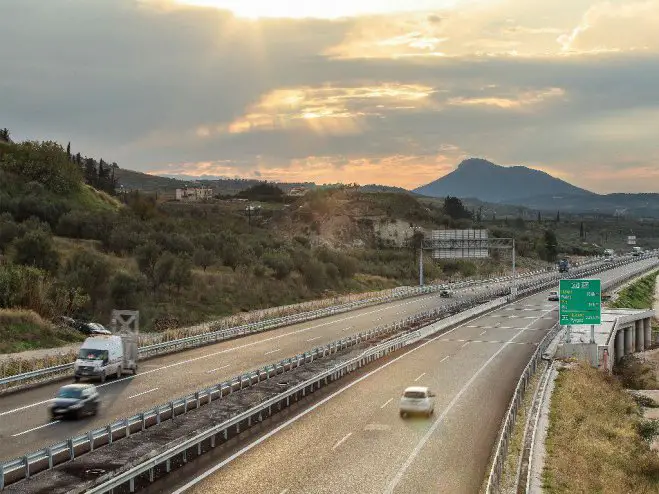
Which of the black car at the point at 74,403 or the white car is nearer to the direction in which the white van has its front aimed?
the black car

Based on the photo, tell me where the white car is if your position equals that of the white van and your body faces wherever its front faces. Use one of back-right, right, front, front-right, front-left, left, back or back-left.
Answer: left

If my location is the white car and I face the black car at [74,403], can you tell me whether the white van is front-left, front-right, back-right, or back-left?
front-right

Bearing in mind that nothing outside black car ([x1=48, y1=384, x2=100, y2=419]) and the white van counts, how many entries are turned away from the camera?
0

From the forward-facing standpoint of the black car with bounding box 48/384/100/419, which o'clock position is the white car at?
The white car is roughly at 8 o'clock from the black car.

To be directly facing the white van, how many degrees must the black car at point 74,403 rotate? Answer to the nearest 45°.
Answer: approximately 135° to its right

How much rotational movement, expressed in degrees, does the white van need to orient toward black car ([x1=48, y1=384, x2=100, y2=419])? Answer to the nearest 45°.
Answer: approximately 45° to its left

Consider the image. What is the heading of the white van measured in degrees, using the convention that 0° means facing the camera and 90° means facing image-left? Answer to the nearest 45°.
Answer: approximately 45°

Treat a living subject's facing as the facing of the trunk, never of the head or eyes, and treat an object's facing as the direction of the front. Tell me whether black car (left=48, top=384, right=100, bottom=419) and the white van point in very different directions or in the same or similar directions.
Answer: same or similar directions

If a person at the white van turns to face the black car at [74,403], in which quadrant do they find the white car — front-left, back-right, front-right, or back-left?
front-left

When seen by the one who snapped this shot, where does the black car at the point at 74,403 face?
facing the viewer and to the left of the viewer
